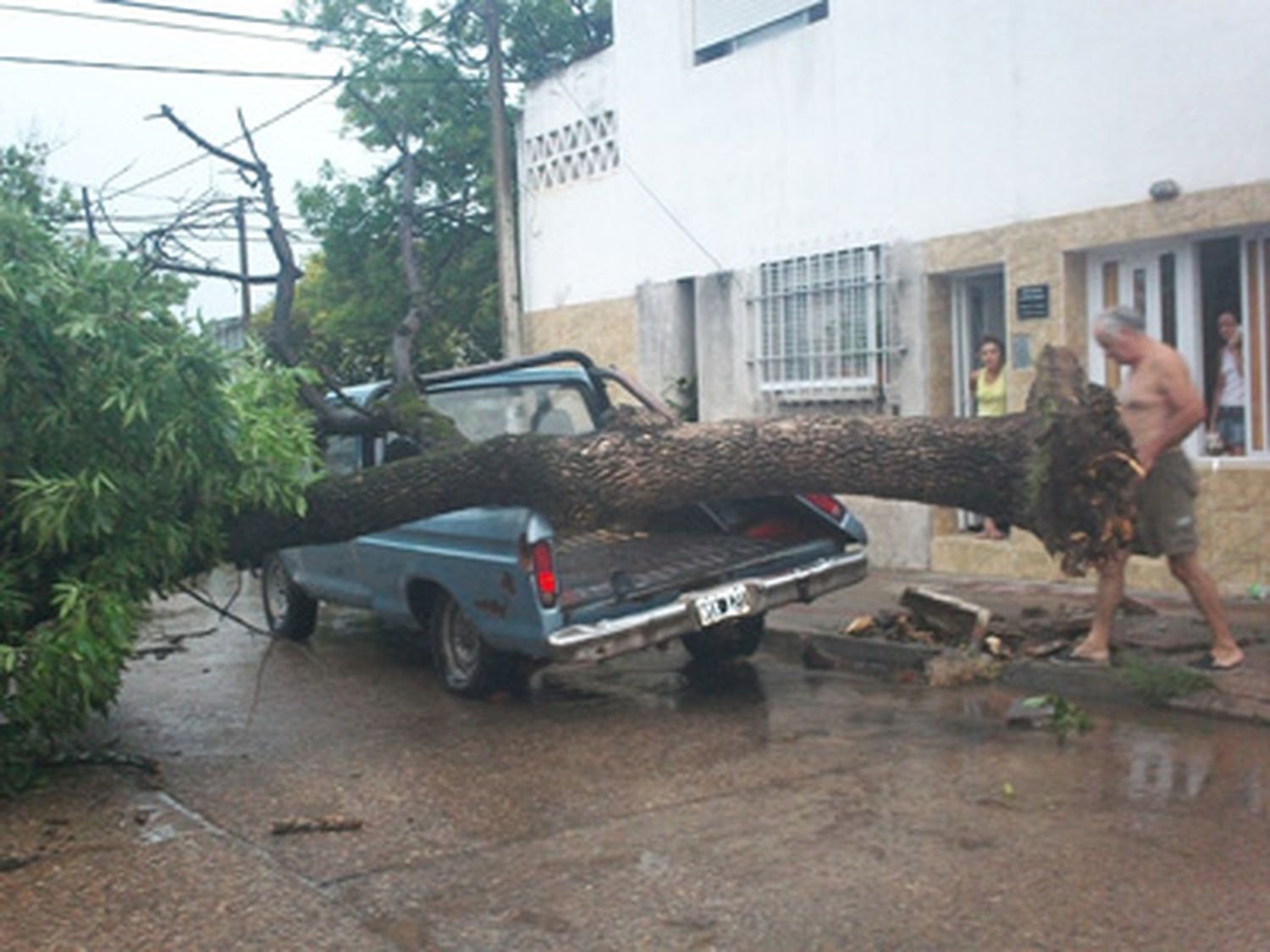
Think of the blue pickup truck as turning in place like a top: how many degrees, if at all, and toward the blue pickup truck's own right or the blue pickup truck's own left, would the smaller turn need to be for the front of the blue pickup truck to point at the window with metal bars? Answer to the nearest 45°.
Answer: approximately 90° to the blue pickup truck's own right

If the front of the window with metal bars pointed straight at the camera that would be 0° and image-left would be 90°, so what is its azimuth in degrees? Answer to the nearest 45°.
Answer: approximately 45°

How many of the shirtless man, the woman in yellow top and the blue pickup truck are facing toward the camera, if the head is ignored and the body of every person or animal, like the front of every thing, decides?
1

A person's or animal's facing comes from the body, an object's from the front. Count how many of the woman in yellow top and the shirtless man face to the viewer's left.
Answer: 1

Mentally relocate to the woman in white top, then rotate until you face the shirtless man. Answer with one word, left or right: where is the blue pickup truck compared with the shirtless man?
right

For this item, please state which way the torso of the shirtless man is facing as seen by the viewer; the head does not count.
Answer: to the viewer's left

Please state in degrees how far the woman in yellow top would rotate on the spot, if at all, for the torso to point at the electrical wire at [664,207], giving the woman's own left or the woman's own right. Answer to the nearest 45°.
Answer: approximately 135° to the woman's own right

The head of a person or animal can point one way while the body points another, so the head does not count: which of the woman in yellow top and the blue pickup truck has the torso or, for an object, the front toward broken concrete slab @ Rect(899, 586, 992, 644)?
the woman in yellow top

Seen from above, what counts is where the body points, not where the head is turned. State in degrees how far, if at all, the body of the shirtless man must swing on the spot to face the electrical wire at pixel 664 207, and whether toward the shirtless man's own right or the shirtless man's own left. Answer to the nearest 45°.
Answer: approximately 45° to the shirtless man's own right

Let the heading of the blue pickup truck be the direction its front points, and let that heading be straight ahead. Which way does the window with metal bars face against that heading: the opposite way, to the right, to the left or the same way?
to the left

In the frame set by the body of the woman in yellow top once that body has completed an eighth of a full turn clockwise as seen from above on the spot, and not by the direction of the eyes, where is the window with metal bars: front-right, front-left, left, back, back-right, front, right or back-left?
right

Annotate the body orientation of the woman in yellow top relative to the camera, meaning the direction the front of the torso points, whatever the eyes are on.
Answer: toward the camera

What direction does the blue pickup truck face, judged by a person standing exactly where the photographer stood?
facing away from the viewer and to the left of the viewer

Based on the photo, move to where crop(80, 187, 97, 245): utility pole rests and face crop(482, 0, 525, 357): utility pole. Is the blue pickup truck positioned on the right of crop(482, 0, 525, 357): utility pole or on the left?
right

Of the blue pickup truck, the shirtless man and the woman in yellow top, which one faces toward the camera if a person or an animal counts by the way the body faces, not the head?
the woman in yellow top
